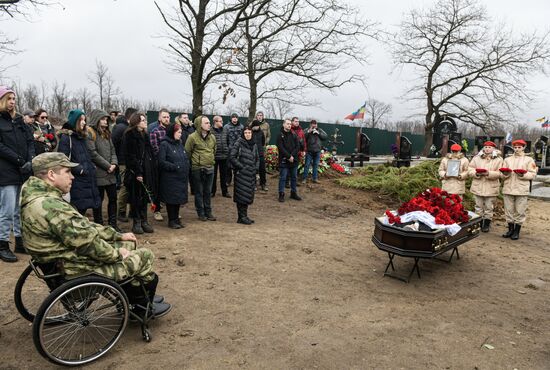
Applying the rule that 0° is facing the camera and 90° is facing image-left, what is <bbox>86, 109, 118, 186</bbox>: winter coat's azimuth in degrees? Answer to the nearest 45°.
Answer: approximately 315°

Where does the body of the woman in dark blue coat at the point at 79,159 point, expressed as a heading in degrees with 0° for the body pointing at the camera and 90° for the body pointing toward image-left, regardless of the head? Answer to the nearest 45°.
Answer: approximately 315°

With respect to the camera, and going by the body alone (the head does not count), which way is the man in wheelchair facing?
to the viewer's right

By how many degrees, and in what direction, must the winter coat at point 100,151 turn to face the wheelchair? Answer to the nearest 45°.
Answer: approximately 45° to its right

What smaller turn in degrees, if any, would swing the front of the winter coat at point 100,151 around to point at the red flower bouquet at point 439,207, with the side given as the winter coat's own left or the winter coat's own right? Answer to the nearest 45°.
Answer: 0° — it already faces it

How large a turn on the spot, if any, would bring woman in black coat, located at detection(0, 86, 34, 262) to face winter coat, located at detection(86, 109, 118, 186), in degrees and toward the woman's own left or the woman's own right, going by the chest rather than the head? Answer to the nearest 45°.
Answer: approximately 90° to the woman's own left

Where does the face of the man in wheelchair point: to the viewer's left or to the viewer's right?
to the viewer's right

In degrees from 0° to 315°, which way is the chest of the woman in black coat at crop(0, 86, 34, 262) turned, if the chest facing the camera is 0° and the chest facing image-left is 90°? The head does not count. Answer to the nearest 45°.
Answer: approximately 315°
